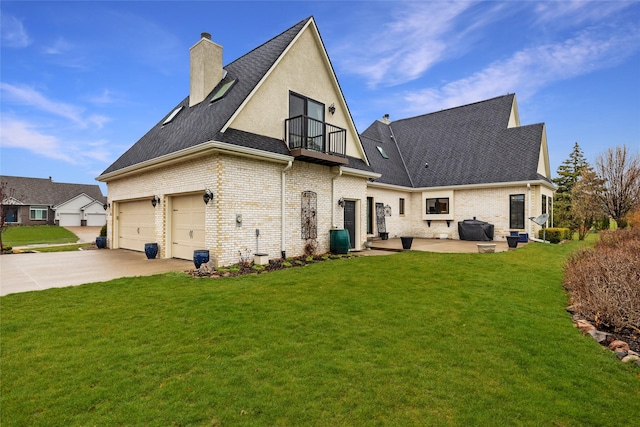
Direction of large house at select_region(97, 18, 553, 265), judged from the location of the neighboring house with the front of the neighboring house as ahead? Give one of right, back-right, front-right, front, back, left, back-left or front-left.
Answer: front

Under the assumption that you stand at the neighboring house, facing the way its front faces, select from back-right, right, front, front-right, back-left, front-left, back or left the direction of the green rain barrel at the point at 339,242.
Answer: front

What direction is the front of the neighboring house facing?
toward the camera

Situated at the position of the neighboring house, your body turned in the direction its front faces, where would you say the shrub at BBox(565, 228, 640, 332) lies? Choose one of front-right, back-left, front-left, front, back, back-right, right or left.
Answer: front

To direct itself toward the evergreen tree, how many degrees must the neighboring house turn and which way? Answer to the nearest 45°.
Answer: approximately 45° to its left
